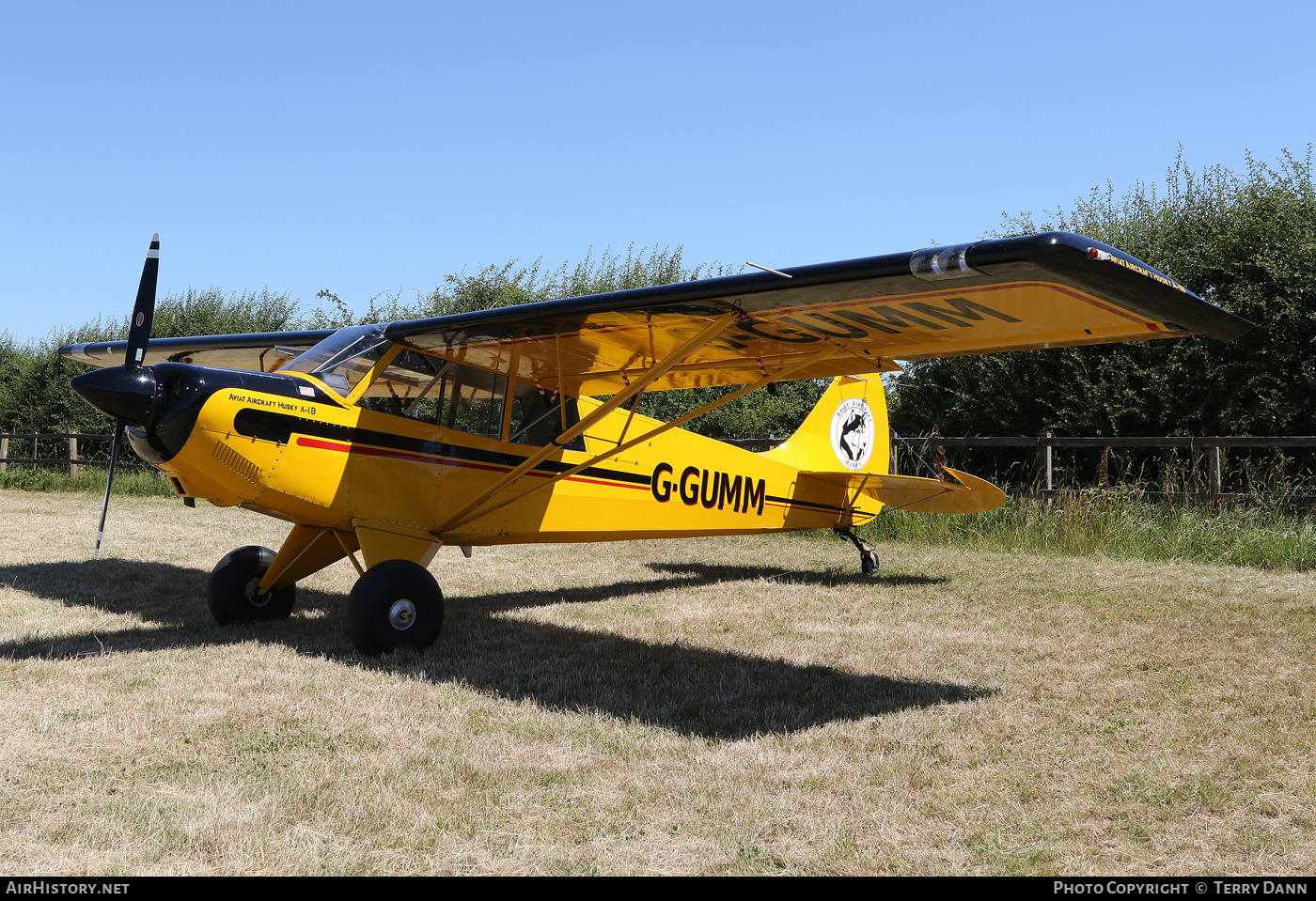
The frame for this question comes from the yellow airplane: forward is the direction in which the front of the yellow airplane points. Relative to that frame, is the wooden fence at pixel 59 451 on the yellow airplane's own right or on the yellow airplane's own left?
on the yellow airplane's own right

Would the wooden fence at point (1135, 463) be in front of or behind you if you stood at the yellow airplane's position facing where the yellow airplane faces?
behind
